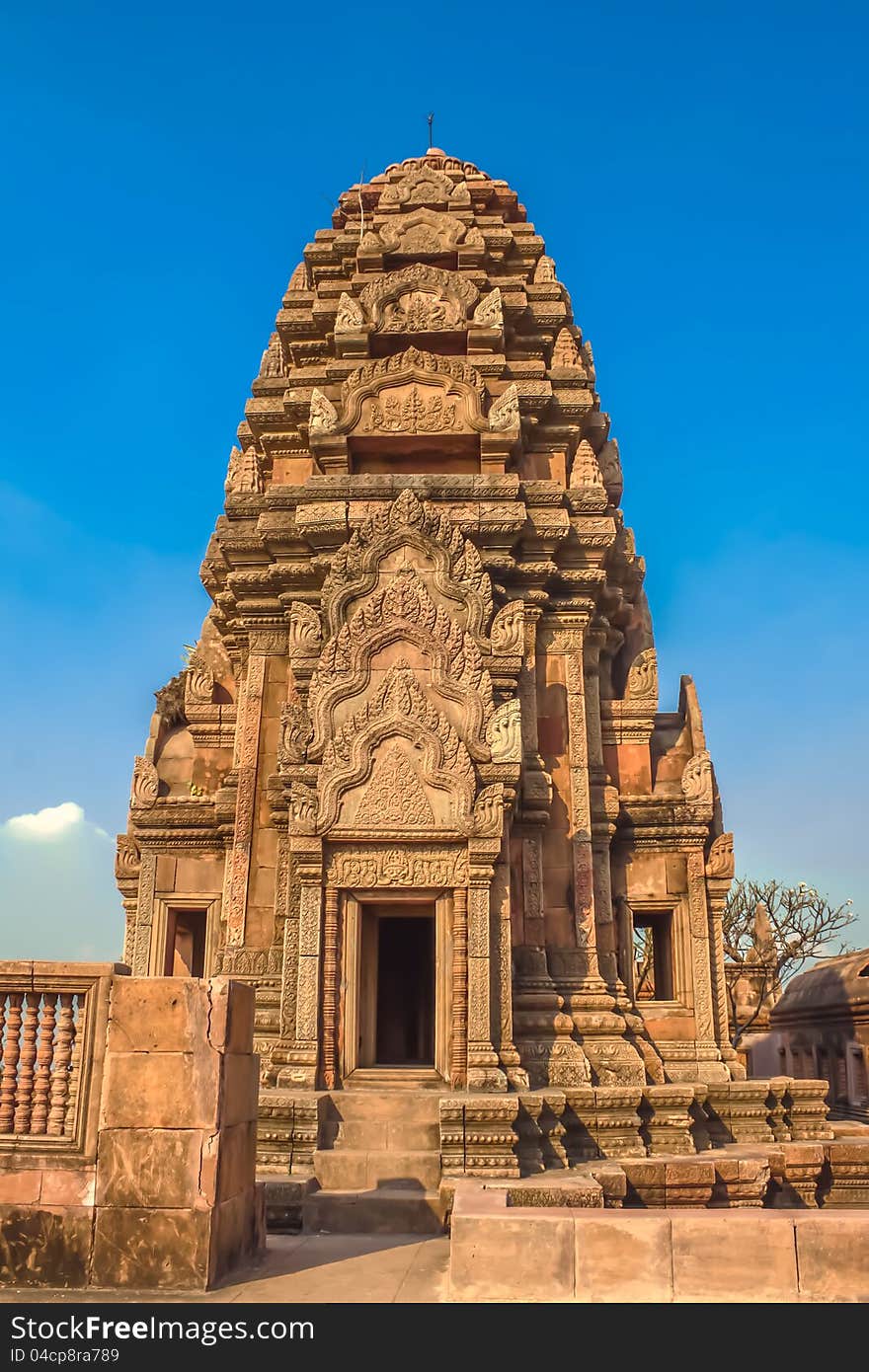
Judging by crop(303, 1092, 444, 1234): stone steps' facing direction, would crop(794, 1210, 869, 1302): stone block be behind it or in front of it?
in front

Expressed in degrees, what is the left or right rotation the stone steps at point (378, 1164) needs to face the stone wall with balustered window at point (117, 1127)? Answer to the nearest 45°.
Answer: approximately 45° to its right

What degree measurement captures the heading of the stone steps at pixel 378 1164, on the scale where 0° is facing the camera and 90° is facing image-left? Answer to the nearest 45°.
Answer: approximately 0°

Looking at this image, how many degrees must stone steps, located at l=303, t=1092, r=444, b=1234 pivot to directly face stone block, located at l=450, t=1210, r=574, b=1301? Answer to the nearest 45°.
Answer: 0° — it already faces it
